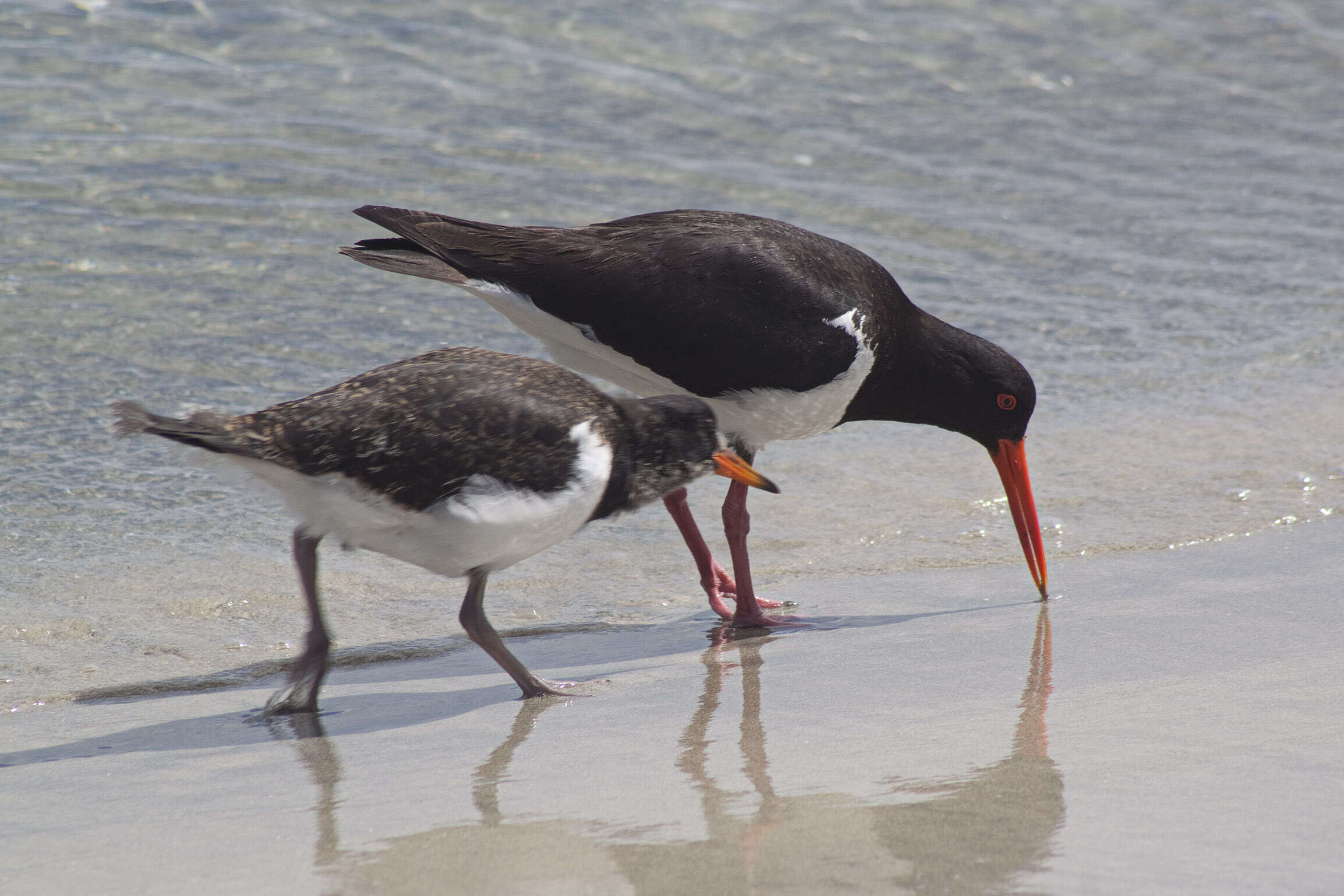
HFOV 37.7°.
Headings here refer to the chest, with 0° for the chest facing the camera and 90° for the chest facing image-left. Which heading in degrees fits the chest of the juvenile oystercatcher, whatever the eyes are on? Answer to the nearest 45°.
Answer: approximately 270°
